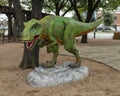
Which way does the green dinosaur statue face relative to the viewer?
to the viewer's left
